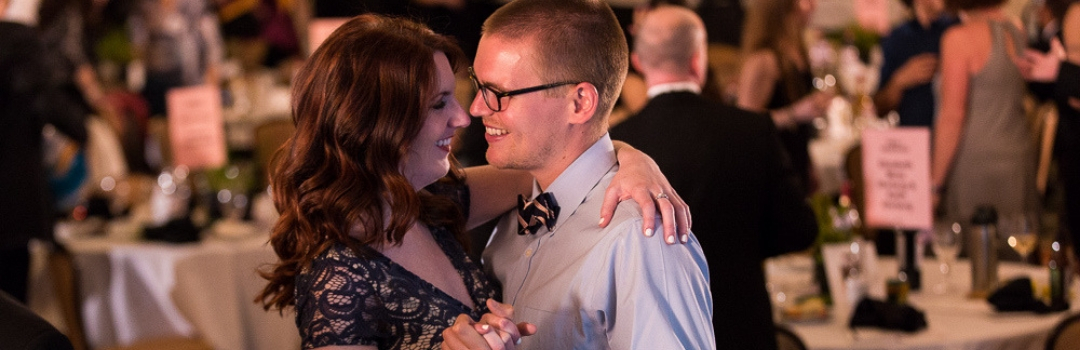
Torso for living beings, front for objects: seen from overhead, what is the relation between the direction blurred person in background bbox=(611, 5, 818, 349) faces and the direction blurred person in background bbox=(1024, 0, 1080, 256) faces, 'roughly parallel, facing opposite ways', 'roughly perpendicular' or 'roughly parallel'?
roughly perpendicular

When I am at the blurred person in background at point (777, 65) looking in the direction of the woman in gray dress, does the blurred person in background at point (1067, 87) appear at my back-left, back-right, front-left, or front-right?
front-right

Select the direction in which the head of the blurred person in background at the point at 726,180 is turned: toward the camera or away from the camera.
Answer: away from the camera

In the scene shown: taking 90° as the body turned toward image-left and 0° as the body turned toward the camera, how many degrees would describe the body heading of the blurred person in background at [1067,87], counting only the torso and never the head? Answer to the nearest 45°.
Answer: approximately 90°

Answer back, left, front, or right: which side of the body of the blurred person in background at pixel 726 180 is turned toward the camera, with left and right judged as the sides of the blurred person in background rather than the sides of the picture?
back

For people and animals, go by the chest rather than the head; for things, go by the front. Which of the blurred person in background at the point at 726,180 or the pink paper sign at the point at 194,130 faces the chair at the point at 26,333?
the pink paper sign

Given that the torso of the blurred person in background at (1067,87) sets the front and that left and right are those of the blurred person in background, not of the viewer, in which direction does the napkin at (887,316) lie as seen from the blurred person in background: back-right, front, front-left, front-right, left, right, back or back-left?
left

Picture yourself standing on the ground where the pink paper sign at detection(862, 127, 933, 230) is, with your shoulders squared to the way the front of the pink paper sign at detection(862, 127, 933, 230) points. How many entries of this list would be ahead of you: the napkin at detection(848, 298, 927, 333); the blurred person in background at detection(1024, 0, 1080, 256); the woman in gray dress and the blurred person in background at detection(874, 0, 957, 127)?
1

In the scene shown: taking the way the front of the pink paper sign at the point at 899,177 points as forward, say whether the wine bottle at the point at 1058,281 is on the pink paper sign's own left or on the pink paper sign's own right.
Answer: on the pink paper sign's own left

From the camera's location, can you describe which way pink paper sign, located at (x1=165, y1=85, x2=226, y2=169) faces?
facing the viewer

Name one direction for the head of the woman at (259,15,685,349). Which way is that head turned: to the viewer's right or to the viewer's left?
to the viewer's right

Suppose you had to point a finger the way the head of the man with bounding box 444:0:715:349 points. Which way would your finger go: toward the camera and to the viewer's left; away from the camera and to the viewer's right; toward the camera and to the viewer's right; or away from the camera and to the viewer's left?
toward the camera and to the viewer's left

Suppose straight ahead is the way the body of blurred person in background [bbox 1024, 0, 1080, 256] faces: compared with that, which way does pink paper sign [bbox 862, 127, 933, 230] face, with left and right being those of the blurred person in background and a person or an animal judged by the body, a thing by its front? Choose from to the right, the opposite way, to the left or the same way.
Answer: to the left

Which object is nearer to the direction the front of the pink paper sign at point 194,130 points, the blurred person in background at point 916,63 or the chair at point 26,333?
the chair

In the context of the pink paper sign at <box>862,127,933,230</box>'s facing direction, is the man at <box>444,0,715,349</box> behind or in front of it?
in front

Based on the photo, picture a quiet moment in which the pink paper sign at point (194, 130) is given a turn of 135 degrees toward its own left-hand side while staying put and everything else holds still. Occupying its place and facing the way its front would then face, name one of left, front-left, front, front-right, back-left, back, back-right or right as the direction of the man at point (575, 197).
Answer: back-right
